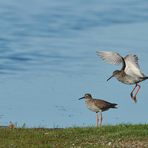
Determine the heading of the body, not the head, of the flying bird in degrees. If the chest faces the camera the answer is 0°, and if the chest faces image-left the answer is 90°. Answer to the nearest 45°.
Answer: approximately 90°

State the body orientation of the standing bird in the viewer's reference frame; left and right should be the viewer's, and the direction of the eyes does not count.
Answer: facing to the left of the viewer

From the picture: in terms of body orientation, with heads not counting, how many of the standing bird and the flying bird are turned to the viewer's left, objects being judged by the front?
2
